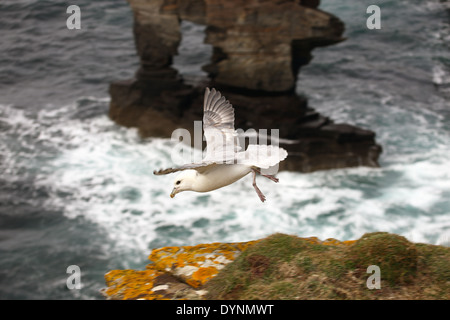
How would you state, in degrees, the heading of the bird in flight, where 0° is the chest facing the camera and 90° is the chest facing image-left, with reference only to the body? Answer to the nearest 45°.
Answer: approximately 90°
